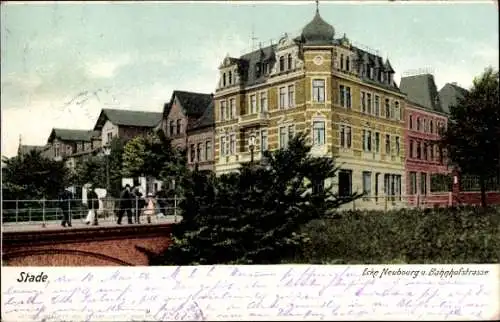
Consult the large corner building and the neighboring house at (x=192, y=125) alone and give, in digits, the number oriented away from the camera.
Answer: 0

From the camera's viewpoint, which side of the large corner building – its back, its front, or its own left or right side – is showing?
front

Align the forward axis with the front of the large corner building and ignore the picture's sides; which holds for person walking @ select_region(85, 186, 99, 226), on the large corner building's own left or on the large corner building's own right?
on the large corner building's own right
